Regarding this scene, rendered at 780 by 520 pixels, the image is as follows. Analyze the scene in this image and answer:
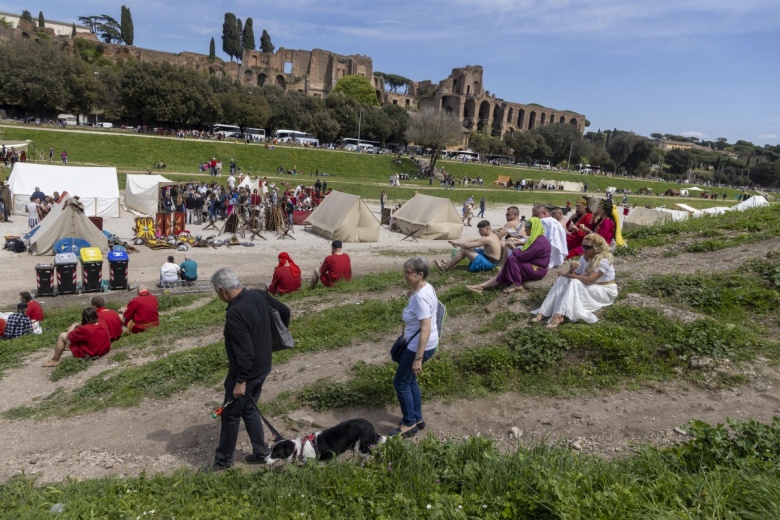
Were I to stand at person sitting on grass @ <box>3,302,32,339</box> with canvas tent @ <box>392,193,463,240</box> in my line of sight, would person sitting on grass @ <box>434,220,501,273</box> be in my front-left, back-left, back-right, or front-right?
front-right

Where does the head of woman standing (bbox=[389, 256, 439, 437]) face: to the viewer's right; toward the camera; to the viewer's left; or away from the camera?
to the viewer's left

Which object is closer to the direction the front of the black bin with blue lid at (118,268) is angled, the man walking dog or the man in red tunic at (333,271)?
the man walking dog

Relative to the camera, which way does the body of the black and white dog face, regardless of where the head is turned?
to the viewer's left

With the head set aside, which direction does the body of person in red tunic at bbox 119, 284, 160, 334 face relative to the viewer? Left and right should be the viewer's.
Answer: facing away from the viewer and to the left of the viewer

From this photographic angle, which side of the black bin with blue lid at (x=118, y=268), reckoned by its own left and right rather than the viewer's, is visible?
front

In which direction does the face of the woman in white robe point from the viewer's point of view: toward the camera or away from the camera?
toward the camera

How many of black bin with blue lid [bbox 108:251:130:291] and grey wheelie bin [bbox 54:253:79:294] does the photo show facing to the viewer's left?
0

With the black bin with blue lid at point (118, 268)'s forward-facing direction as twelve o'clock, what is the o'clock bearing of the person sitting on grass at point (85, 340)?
The person sitting on grass is roughly at 12 o'clock from the black bin with blue lid.

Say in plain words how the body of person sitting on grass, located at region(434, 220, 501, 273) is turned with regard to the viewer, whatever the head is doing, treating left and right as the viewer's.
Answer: facing to the left of the viewer

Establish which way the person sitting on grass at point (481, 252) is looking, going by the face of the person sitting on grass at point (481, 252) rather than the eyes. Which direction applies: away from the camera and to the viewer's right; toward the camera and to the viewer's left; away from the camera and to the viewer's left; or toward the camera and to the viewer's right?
toward the camera and to the viewer's left

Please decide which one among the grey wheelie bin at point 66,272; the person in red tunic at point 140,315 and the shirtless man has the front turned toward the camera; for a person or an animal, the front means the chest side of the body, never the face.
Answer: the grey wheelie bin

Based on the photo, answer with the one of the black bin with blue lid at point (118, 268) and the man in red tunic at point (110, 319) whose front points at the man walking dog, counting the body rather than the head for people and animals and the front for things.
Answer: the black bin with blue lid

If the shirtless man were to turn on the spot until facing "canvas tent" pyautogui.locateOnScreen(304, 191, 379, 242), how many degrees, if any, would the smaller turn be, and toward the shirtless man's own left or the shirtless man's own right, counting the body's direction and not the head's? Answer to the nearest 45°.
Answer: approximately 45° to the shirtless man's own right

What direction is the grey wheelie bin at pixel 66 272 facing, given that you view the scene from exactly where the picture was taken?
facing the viewer
